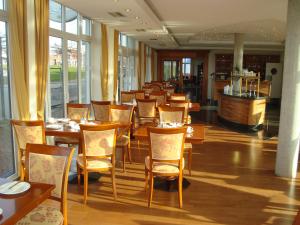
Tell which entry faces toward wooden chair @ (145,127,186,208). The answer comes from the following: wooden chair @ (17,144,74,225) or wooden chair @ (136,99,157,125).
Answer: wooden chair @ (136,99,157,125)

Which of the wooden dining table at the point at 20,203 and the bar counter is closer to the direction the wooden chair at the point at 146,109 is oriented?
the wooden dining table

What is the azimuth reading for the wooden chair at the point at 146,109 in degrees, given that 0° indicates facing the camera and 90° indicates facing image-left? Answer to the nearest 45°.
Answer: approximately 0°

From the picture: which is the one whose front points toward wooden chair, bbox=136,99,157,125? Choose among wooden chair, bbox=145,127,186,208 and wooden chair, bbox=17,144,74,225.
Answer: wooden chair, bbox=145,127,186,208

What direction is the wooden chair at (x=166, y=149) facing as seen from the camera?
away from the camera

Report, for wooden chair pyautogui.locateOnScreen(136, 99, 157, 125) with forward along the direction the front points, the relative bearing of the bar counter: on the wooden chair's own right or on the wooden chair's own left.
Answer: on the wooden chair's own left
